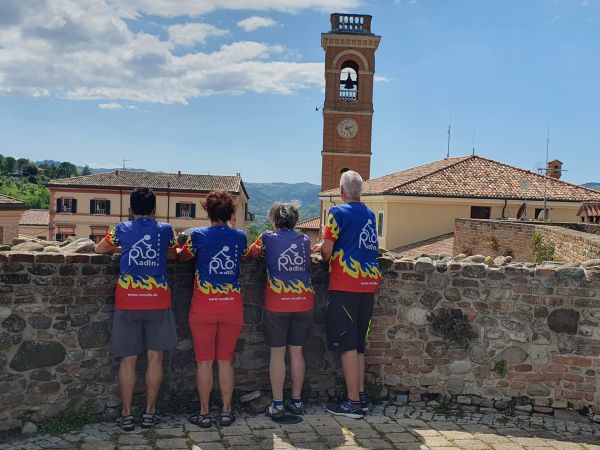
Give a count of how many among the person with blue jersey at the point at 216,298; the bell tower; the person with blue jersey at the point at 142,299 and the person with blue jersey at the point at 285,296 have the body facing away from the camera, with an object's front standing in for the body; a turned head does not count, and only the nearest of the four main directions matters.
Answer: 3

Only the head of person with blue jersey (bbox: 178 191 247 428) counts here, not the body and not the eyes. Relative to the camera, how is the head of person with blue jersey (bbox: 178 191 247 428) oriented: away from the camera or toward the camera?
away from the camera

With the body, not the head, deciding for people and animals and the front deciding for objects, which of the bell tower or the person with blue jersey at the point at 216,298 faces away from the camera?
the person with blue jersey

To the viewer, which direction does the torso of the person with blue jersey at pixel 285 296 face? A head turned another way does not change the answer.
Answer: away from the camera

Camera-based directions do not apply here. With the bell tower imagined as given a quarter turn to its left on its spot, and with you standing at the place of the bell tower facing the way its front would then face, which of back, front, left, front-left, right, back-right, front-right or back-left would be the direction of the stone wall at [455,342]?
right

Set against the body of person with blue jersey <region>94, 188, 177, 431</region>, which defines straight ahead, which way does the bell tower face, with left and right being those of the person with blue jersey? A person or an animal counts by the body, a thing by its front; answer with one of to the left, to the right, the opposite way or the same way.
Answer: the opposite way

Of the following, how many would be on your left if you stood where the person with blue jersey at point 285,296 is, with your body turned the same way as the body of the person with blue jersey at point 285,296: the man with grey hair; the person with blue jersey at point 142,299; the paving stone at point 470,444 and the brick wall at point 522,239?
1

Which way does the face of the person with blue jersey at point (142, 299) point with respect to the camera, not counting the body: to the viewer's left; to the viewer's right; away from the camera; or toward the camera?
away from the camera

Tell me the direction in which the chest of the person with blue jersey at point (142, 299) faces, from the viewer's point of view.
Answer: away from the camera

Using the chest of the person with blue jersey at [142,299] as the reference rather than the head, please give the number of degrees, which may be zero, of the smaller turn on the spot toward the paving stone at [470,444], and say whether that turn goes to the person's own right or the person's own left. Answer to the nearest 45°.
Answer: approximately 90° to the person's own right

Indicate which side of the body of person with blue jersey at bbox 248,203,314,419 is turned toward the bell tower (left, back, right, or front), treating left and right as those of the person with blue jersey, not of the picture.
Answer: front

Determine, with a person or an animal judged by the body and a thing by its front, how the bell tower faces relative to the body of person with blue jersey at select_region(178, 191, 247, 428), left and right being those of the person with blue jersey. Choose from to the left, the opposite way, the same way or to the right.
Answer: the opposite way

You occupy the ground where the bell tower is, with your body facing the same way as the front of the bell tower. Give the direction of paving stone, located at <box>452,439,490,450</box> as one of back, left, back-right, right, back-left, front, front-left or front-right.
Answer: front

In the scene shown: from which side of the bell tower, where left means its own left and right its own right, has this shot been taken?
front

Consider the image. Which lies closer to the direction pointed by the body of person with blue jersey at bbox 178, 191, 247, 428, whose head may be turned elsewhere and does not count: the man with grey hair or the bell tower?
the bell tower

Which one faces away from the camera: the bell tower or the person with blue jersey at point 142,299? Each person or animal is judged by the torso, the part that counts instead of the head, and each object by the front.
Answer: the person with blue jersey

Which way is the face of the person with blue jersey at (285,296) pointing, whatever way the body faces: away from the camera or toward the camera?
away from the camera
